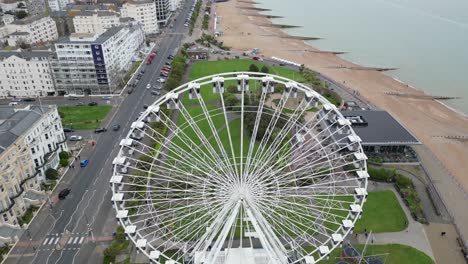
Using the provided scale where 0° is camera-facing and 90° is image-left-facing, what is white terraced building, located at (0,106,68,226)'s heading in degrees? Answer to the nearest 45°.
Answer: approximately 315°
